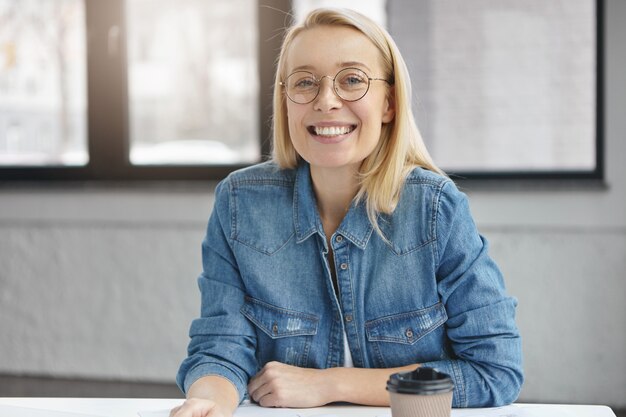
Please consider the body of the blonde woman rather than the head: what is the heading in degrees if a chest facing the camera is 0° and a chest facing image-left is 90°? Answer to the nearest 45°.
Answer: approximately 0°

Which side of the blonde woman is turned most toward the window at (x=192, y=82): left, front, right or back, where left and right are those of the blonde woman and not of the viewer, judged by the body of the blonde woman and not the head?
back

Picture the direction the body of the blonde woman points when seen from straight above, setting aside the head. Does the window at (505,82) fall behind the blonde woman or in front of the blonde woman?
behind
